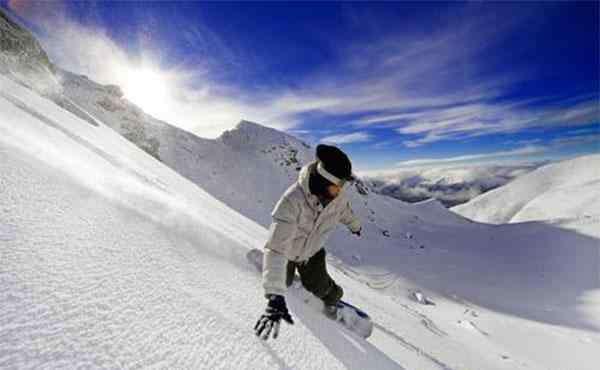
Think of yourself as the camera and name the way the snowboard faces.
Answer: facing the viewer and to the right of the viewer

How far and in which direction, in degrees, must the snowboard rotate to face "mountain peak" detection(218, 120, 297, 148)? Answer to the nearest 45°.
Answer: approximately 180°
